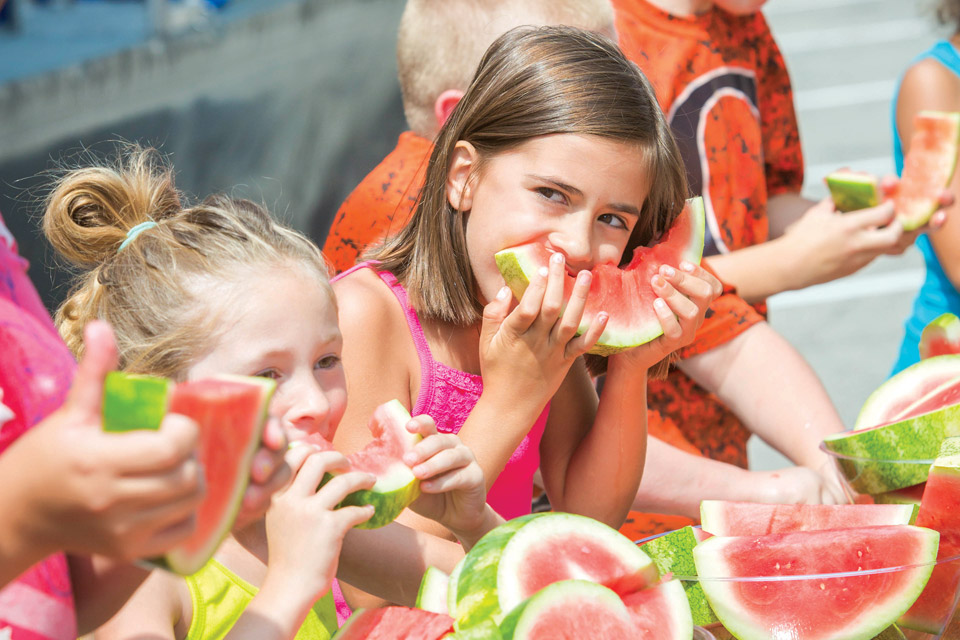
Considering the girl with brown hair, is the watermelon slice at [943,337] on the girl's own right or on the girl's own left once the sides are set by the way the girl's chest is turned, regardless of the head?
on the girl's own left

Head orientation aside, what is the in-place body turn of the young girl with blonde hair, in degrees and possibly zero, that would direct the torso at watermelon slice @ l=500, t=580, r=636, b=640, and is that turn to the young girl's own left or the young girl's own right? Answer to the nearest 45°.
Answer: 0° — they already face it

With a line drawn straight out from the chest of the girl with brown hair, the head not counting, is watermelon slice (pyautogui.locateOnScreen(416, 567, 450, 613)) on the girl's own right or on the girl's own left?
on the girl's own right

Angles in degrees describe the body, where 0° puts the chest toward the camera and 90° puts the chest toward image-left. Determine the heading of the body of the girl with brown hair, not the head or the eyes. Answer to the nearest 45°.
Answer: approximately 315°

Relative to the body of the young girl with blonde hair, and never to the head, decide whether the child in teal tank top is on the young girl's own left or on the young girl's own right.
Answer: on the young girl's own left
